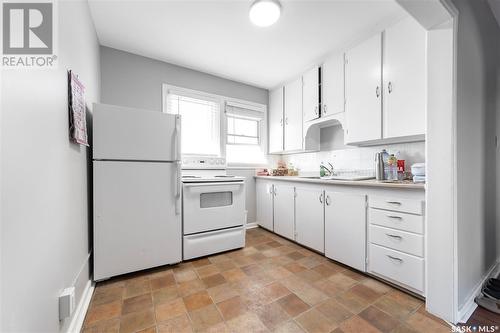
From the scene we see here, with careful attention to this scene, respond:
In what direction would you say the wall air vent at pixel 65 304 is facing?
to the viewer's right

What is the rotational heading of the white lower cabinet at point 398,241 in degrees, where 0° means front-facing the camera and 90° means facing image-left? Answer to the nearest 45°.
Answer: approximately 45°

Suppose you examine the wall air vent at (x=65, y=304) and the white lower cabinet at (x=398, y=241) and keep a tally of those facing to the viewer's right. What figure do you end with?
1

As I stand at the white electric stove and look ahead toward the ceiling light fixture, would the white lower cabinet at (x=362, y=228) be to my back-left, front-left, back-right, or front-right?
front-left

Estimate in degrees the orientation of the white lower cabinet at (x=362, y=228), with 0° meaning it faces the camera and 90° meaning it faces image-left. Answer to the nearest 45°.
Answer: approximately 45°

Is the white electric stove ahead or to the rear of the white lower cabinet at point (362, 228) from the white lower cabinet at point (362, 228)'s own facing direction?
ahead

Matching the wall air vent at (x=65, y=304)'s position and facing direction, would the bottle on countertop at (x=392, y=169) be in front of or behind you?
in front

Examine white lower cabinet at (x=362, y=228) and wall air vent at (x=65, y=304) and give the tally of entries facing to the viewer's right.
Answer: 1

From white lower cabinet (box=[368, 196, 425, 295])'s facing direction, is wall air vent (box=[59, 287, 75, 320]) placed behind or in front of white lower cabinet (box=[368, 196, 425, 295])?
in front

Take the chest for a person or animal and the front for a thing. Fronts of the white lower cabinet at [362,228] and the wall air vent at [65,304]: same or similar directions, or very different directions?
very different directions

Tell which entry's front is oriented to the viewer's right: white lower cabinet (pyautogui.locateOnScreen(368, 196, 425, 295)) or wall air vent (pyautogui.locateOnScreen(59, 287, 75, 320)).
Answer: the wall air vent
